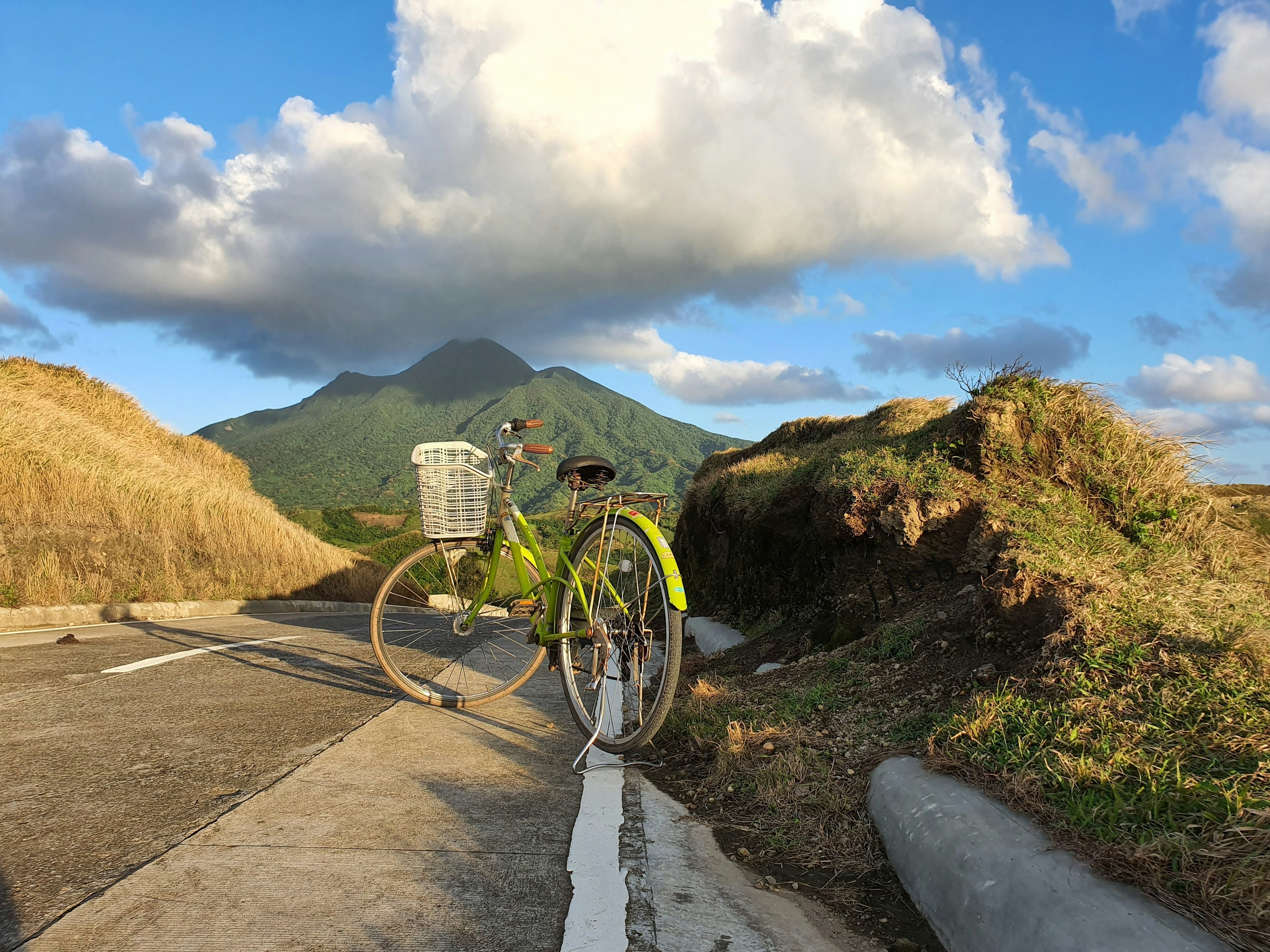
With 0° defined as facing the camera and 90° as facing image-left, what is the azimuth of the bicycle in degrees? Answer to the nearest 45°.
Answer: approximately 135°

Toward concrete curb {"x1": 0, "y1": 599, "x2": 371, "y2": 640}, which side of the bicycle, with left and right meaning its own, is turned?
front

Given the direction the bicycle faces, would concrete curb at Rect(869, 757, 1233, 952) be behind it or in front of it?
behind
